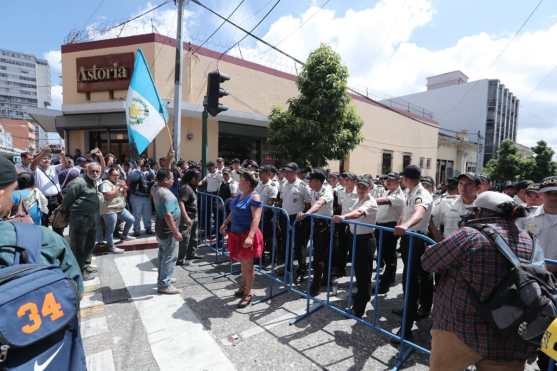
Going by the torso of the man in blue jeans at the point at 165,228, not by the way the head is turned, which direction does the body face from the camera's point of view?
to the viewer's right

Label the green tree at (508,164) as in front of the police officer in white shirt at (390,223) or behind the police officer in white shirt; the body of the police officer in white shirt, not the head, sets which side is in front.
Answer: behind

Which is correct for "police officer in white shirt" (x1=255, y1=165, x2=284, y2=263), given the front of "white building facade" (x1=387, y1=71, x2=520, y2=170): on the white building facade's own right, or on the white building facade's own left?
on the white building facade's own right

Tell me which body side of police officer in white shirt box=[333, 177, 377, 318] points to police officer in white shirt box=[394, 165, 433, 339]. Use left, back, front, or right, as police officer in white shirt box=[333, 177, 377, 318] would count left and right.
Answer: left

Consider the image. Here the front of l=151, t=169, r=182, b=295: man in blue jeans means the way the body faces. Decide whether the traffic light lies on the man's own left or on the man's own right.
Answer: on the man's own left

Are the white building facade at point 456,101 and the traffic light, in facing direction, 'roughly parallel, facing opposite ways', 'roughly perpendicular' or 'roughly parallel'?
roughly perpendicular

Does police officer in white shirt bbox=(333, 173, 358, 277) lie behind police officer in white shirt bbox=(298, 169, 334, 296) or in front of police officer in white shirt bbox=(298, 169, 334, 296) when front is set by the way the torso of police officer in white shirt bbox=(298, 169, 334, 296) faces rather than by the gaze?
behind

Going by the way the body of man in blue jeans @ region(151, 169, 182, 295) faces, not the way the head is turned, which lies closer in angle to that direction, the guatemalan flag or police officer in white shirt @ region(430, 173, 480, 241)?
the police officer in white shirt

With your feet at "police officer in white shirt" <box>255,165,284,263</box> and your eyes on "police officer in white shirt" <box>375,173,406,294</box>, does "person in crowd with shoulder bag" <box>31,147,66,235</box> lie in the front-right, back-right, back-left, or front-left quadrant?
back-right

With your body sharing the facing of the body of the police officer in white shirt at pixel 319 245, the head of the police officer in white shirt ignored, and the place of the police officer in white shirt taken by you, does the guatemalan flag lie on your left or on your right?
on your right
